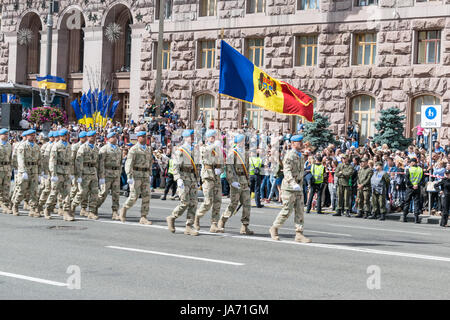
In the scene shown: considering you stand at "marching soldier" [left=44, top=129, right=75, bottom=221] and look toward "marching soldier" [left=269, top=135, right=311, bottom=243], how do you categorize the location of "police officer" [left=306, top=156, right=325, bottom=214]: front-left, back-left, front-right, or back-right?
front-left

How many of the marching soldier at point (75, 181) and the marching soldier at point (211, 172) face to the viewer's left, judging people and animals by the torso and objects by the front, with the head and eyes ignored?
0

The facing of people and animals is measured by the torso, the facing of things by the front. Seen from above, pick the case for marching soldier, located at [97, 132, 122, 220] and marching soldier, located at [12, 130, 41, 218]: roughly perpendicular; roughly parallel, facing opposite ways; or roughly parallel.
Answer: roughly parallel

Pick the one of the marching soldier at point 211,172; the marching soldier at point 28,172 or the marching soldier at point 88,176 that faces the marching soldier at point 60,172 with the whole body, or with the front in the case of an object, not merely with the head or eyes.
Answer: the marching soldier at point 28,172

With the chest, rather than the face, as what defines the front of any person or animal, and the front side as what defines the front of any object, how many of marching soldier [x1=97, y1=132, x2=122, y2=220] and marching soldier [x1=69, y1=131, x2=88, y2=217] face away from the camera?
0

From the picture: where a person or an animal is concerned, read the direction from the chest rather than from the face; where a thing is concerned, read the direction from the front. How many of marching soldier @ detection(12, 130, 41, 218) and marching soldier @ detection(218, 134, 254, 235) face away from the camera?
0

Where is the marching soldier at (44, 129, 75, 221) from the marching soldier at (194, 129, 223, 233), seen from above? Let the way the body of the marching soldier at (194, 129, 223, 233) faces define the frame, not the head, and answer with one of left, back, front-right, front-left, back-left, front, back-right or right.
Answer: back

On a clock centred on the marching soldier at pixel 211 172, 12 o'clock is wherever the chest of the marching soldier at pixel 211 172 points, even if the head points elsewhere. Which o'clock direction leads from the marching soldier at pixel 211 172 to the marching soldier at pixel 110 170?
the marching soldier at pixel 110 170 is roughly at 6 o'clock from the marching soldier at pixel 211 172.

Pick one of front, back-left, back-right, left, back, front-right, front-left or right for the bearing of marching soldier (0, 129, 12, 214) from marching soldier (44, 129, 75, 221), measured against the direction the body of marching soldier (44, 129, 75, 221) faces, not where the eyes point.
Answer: back

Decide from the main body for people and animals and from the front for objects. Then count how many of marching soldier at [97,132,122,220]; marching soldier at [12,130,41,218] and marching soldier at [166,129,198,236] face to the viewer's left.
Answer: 0
